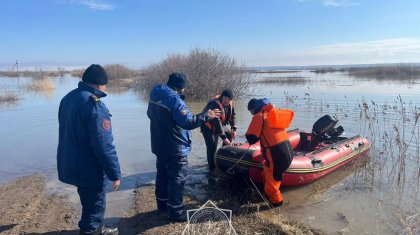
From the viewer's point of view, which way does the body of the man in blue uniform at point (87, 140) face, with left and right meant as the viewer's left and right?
facing away from the viewer and to the right of the viewer

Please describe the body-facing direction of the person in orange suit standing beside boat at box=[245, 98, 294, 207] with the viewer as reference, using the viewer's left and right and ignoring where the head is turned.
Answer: facing away from the viewer and to the left of the viewer

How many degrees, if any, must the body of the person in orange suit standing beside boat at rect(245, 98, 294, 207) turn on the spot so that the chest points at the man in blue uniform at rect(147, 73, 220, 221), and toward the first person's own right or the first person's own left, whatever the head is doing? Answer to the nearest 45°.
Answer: approximately 90° to the first person's own left

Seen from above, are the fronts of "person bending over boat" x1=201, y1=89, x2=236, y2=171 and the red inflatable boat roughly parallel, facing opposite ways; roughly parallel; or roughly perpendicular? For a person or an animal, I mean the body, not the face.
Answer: roughly perpendicular

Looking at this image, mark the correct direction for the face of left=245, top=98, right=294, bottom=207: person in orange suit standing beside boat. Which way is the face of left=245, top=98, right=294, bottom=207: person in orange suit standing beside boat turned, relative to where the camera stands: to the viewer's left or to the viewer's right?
to the viewer's left

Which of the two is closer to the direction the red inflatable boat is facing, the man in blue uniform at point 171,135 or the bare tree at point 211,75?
the man in blue uniform

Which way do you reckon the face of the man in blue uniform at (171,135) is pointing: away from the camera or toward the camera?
away from the camera

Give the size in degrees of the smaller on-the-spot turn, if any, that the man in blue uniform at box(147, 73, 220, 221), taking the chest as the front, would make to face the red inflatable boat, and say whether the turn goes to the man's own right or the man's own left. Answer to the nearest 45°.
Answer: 0° — they already face it

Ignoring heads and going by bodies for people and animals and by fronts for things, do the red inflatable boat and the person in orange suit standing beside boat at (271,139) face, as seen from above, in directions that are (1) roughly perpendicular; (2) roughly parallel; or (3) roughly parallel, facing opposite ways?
roughly perpendicular

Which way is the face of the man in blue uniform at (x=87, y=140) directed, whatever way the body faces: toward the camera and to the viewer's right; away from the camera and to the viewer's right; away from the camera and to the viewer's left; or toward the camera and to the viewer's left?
away from the camera and to the viewer's right

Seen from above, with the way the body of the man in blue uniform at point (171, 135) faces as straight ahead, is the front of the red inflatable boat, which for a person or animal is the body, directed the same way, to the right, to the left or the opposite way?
the opposite way

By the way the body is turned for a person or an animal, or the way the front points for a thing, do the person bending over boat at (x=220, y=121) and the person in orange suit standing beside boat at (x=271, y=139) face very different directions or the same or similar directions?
very different directions
